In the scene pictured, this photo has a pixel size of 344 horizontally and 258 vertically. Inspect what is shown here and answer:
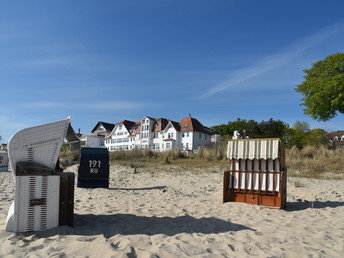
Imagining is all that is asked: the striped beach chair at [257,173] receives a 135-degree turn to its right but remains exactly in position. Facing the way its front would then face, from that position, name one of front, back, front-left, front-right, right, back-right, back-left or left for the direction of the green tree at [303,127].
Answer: front-right

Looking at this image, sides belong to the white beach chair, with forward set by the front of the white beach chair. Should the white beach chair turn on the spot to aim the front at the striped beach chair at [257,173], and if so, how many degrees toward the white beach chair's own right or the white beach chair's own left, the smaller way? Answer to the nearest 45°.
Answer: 0° — it already faces it

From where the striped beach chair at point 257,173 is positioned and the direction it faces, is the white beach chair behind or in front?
in front

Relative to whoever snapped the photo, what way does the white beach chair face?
facing to the right of the viewer

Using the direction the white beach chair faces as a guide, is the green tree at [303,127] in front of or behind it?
in front
